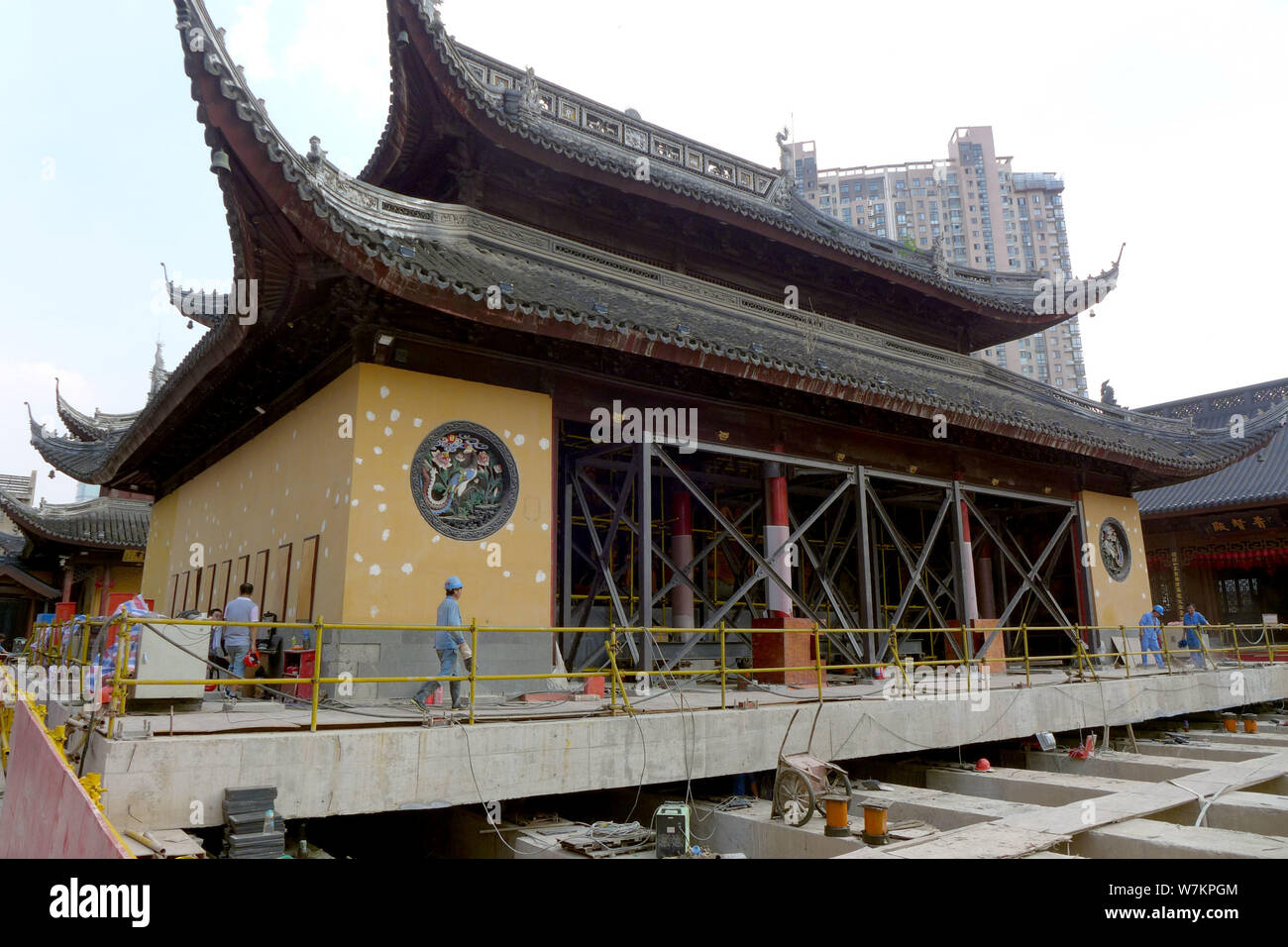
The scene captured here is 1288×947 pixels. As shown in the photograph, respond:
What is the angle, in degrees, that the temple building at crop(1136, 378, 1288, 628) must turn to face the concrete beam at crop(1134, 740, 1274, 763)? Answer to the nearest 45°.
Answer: approximately 45° to its left

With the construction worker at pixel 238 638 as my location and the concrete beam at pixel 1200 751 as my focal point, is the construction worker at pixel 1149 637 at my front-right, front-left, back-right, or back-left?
front-left

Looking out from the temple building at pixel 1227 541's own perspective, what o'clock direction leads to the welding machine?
The welding machine is roughly at 11 o'clock from the temple building.

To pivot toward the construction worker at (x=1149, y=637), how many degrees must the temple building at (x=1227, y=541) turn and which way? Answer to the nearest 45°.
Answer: approximately 45° to its left

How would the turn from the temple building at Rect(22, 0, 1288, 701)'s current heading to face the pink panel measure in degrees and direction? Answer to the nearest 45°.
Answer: approximately 90° to its right

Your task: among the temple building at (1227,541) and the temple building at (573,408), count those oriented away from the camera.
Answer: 0

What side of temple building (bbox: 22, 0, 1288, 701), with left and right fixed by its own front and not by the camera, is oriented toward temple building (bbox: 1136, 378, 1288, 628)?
left

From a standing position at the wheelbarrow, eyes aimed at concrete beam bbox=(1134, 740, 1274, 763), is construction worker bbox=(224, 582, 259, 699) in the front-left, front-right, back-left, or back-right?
back-left

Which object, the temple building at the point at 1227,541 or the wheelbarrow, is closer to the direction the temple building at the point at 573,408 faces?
the wheelbarrow

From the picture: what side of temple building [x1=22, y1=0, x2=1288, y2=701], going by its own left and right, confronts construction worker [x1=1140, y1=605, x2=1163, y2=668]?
left

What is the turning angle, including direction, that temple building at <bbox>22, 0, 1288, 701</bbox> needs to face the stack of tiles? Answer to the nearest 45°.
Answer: approximately 45° to its right

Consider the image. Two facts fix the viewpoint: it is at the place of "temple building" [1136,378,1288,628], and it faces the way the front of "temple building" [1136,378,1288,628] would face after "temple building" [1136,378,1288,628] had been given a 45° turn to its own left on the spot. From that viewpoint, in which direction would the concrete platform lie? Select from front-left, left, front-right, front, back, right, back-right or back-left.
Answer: front

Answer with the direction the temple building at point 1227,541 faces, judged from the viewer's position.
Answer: facing the viewer and to the left of the viewer
